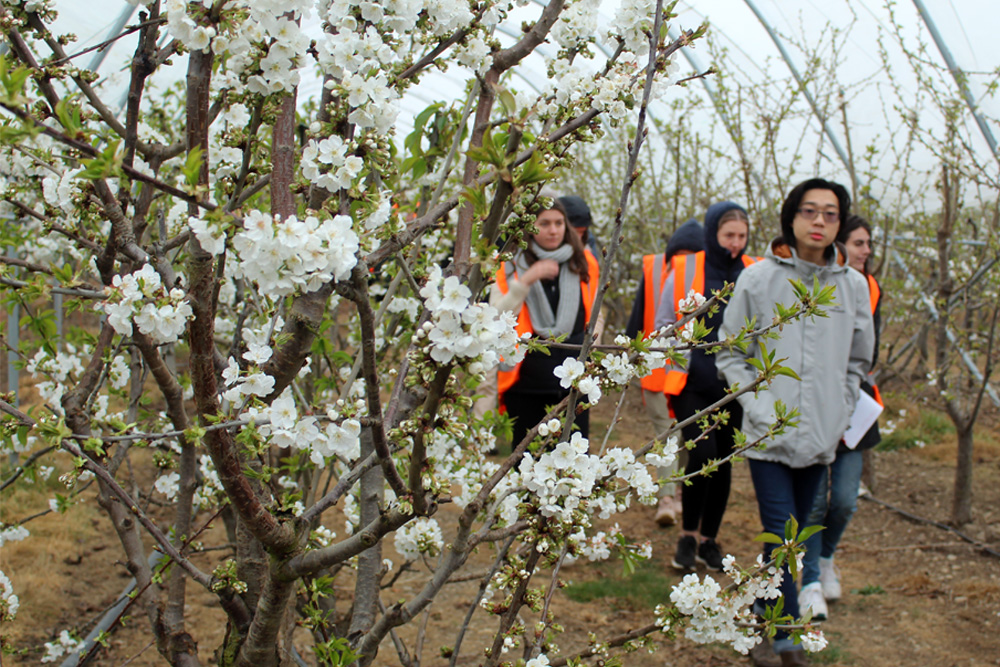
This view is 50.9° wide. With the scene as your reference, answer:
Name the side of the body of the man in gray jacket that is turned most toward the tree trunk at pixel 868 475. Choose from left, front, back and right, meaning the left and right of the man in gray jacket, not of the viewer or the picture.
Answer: back

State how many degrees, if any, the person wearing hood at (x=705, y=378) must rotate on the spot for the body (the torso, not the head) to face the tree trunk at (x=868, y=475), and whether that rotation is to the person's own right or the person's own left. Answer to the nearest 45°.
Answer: approximately 90° to the person's own left

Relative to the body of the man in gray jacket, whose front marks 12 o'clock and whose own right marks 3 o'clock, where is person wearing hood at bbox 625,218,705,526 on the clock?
The person wearing hood is roughly at 5 o'clock from the man in gray jacket.

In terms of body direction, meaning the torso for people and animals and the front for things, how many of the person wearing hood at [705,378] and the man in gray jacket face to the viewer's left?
0

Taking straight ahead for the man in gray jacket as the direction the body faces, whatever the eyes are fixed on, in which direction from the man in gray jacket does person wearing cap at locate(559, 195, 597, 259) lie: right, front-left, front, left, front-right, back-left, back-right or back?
back-right

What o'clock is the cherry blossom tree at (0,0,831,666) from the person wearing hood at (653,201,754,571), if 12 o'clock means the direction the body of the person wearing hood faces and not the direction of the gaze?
The cherry blossom tree is roughly at 2 o'clock from the person wearing hood.

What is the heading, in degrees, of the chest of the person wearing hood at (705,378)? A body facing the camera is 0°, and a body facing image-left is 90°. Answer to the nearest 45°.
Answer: approximately 315°

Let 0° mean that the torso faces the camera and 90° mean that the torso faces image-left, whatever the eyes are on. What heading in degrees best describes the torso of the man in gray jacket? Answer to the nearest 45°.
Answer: approximately 0°

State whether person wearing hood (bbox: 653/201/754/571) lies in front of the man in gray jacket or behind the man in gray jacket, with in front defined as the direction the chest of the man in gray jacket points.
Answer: behind
